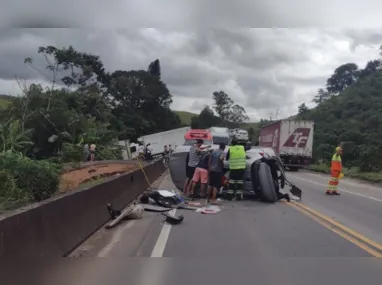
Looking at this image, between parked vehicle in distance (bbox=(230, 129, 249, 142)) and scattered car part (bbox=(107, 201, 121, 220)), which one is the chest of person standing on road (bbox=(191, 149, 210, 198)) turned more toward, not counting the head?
the parked vehicle in distance

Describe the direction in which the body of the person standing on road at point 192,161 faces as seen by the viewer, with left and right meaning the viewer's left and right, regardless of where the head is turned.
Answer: facing away from the viewer and to the right of the viewer

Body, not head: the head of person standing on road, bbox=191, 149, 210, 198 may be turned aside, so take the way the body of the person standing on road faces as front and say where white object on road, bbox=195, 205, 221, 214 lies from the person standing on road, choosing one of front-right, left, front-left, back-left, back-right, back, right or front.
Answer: back-right

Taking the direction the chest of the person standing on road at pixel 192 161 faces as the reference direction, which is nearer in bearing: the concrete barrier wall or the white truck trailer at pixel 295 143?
the white truck trailer

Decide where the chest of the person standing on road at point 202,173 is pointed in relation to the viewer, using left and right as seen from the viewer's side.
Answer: facing away from the viewer and to the right of the viewer

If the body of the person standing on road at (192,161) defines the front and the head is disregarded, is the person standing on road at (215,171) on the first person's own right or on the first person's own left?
on the first person's own right

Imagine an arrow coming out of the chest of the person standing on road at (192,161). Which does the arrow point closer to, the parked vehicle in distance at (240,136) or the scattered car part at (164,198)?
the parked vehicle in distance
